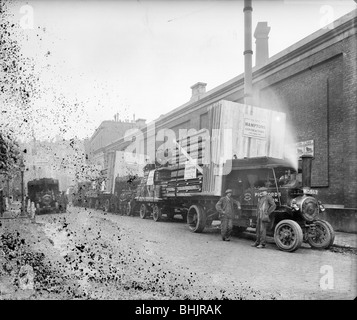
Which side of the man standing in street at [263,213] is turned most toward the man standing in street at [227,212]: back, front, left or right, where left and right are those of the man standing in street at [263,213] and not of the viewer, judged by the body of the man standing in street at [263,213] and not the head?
right

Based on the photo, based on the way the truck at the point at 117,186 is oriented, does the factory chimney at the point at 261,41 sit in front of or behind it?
in front

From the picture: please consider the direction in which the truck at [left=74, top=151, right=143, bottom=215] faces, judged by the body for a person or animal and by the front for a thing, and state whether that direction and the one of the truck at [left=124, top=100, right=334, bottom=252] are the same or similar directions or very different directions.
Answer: same or similar directions

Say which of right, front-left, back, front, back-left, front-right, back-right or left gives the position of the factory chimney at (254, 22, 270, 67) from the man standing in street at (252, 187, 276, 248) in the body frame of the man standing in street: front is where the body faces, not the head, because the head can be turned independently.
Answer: back-right

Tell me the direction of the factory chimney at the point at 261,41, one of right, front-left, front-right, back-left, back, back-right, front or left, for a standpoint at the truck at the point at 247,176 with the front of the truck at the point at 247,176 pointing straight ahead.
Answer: back-left

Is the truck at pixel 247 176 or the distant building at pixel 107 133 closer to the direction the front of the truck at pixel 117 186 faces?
the truck

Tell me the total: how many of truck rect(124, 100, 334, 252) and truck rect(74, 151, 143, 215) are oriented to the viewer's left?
0

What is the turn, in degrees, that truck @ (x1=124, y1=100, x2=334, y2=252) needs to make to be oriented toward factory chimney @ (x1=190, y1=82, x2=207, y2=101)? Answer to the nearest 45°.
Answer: approximately 135° to its left

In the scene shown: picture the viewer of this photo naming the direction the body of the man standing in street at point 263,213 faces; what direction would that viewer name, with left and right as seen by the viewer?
facing the viewer and to the left of the viewer

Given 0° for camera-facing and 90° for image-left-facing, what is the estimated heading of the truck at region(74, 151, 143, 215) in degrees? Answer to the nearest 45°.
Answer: approximately 315°

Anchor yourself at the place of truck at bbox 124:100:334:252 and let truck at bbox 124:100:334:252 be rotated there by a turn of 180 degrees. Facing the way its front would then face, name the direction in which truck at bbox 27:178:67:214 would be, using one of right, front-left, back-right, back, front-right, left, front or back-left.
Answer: front

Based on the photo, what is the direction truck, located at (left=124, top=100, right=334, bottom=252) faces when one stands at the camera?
facing the viewer and to the right of the viewer
